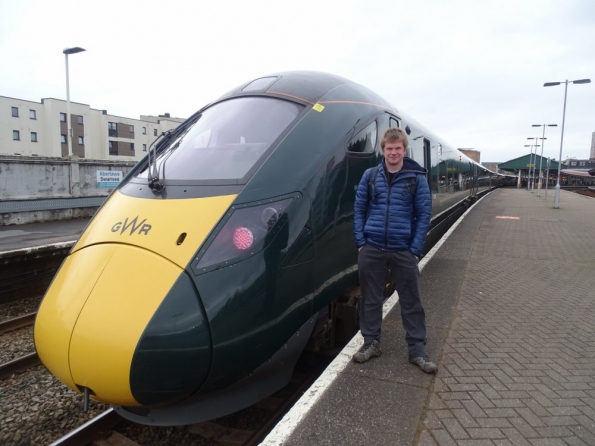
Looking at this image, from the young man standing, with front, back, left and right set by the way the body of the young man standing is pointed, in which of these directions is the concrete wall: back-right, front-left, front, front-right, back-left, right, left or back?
back-right

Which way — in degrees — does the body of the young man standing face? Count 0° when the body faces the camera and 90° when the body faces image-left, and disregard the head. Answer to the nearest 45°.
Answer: approximately 0°
